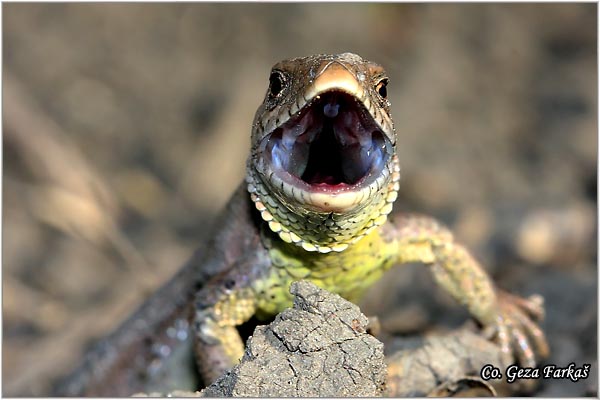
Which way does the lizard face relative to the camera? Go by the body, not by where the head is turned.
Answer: toward the camera
